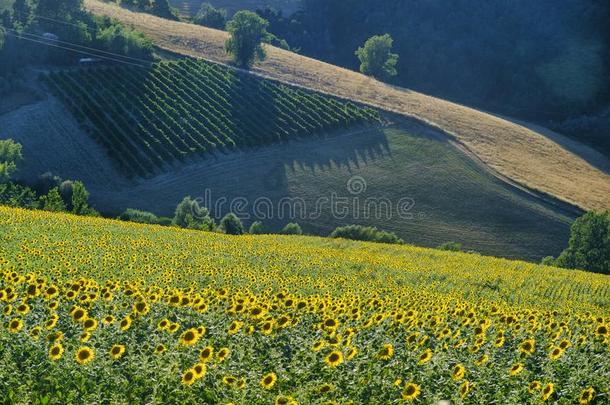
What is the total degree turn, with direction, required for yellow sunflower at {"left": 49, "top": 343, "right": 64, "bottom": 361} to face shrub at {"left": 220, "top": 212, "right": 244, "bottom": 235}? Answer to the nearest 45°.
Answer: approximately 180°

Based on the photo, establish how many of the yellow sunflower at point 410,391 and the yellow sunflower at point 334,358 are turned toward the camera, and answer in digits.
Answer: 2

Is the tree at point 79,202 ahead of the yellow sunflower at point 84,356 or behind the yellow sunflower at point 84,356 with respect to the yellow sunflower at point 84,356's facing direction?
behind

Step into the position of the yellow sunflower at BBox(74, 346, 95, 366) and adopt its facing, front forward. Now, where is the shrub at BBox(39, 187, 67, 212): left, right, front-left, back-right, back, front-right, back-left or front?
back

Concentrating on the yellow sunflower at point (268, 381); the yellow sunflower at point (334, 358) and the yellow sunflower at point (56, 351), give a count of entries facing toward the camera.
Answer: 3

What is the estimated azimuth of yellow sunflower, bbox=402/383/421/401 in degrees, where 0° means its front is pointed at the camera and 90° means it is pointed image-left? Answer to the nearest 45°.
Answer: approximately 0°

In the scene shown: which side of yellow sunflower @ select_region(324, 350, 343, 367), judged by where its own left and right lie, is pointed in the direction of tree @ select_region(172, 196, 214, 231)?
back

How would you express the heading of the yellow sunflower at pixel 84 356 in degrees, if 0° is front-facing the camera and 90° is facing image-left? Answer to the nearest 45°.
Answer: approximately 0°

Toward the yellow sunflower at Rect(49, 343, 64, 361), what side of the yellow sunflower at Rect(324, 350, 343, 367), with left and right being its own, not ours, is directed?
right

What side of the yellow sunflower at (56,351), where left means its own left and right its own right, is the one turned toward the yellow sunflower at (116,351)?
left
